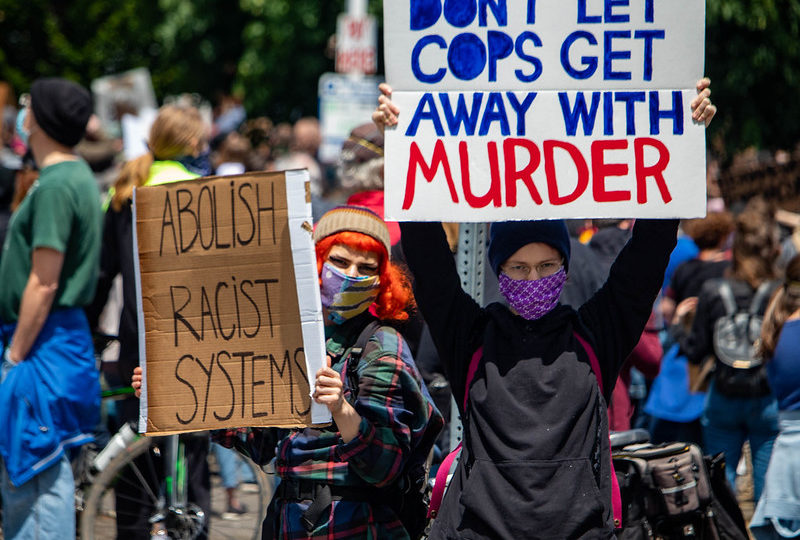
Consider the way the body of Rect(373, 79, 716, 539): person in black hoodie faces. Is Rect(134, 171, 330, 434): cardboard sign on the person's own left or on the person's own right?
on the person's own right

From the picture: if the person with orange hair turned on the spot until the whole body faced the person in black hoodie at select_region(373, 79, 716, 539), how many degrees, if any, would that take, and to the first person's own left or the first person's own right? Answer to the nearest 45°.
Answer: approximately 90° to the first person's own left

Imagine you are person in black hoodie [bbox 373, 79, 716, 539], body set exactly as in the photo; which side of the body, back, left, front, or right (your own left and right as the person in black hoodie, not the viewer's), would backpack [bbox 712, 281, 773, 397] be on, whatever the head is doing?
back

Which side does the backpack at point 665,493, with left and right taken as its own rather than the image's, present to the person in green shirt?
right

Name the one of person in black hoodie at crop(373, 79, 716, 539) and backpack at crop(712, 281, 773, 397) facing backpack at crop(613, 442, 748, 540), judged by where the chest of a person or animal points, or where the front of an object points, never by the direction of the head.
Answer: backpack at crop(712, 281, 773, 397)

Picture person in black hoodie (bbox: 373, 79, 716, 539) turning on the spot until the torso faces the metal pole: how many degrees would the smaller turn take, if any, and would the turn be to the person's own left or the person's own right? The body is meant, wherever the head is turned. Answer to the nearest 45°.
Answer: approximately 180°

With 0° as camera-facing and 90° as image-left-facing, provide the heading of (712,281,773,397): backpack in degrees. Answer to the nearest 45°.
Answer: approximately 0°

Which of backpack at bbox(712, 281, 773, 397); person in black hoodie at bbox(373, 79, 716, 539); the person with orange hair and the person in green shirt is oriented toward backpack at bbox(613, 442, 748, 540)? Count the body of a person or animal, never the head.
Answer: backpack at bbox(712, 281, 773, 397)
